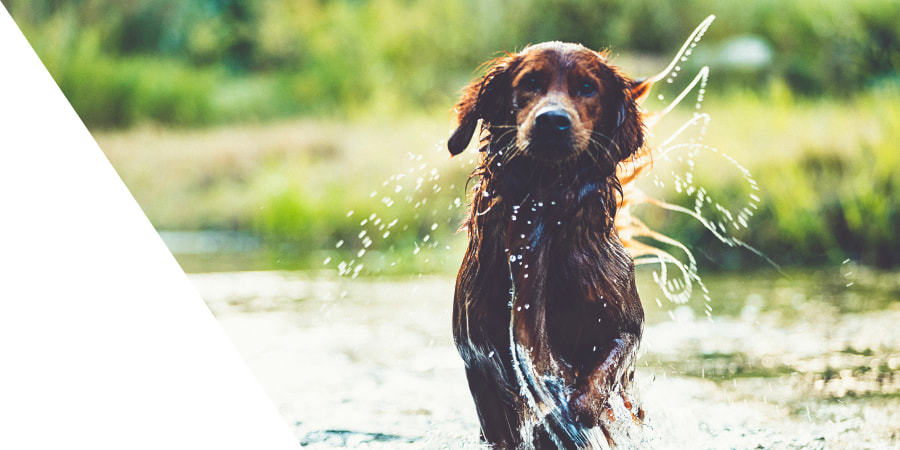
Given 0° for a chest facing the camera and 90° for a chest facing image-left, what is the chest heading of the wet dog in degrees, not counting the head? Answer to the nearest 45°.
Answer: approximately 0°
